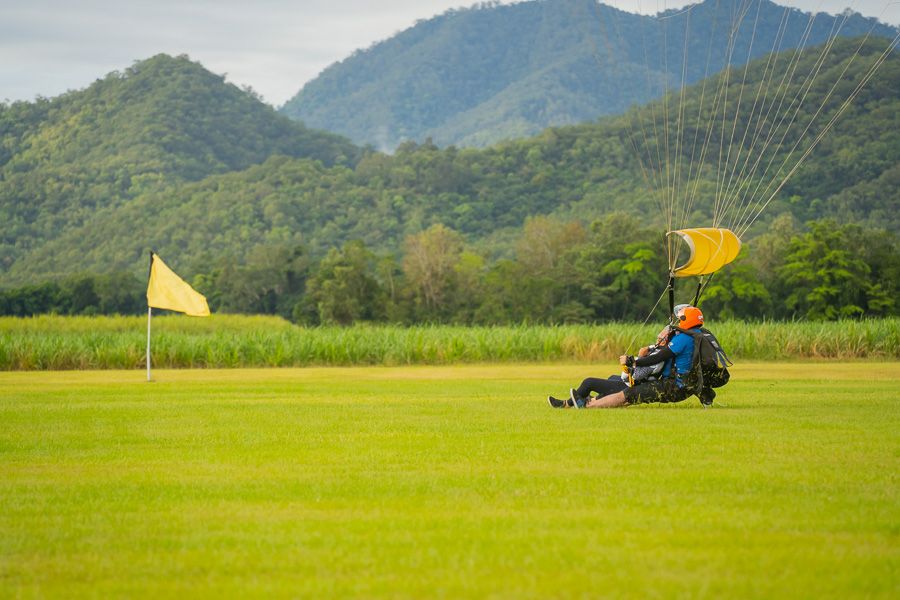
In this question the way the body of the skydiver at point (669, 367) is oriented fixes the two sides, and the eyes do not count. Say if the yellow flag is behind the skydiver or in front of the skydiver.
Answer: in front

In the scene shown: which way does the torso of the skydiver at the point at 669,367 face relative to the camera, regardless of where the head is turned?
to the viewer's left
